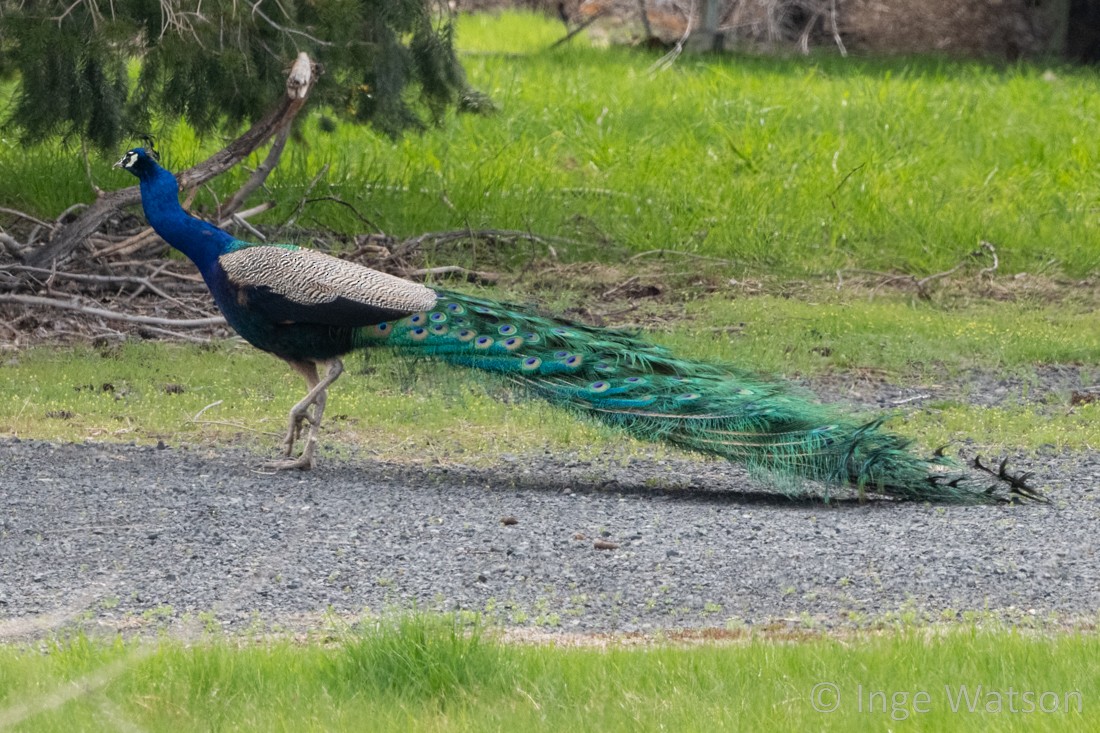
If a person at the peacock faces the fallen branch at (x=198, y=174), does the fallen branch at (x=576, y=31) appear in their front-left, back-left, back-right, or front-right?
front-right

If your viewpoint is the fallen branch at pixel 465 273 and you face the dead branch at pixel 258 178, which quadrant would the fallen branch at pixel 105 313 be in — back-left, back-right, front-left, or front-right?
front-left

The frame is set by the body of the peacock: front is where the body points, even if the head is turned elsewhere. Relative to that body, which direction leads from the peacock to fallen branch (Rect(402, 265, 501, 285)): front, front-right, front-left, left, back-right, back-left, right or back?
right

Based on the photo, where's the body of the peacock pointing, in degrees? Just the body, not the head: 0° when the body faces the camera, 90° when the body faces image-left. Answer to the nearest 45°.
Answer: approximately 90°

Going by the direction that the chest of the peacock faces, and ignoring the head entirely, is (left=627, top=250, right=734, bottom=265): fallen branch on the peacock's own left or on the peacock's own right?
on the peacock's own right

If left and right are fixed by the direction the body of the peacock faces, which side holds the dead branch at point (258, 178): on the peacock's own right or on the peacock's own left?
on the peacock's own right

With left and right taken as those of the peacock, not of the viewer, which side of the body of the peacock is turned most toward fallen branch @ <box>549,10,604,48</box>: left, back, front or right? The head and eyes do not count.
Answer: right

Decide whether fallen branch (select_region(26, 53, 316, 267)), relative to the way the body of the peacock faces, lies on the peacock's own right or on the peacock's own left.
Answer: on the peacock's own right

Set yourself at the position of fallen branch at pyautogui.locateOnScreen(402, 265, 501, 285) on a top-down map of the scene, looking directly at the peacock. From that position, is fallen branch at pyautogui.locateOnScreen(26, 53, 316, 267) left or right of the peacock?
right

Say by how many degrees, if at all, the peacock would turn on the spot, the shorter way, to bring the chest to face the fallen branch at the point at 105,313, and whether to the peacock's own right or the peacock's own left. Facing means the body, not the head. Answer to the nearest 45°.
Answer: approximately 45° to the peacock's own right
